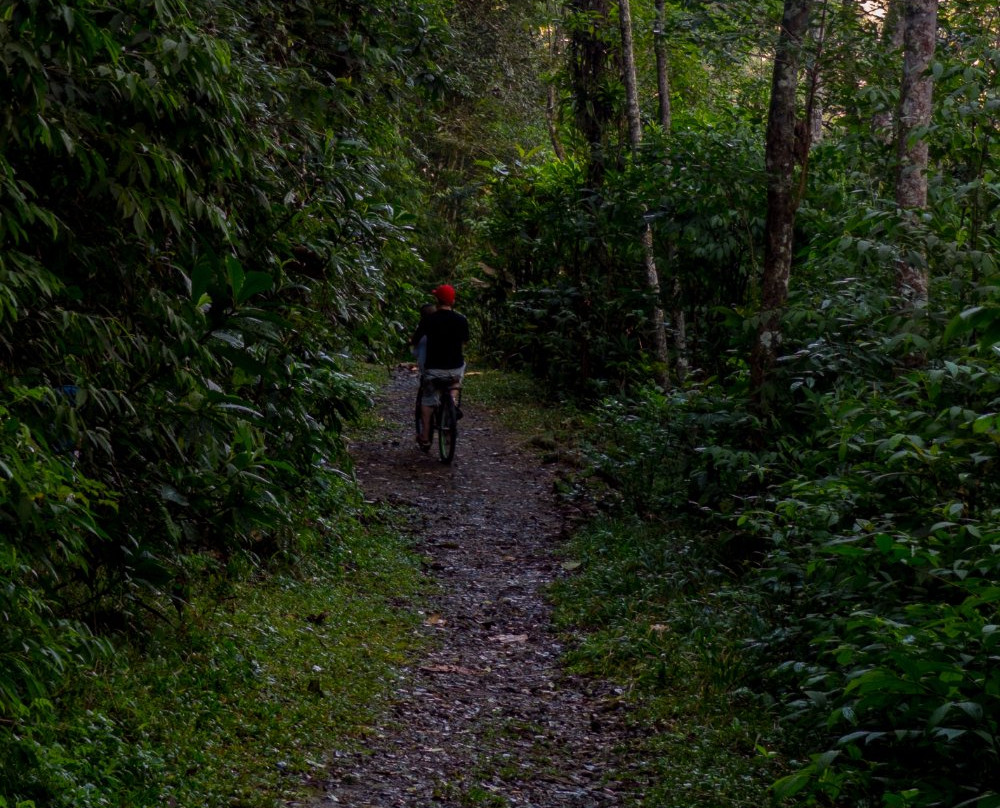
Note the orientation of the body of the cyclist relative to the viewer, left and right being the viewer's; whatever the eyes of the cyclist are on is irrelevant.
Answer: facing away from the viewer

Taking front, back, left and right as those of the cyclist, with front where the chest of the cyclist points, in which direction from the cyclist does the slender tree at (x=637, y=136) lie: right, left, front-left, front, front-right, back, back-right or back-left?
front-right

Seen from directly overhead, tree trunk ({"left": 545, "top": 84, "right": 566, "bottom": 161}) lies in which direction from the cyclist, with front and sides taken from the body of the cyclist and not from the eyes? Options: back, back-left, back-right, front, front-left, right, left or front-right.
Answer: front

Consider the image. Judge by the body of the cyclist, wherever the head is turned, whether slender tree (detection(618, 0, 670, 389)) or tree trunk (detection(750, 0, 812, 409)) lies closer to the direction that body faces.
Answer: the slender tree

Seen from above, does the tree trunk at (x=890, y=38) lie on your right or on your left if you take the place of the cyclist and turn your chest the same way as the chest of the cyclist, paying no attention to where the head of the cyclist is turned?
on your right

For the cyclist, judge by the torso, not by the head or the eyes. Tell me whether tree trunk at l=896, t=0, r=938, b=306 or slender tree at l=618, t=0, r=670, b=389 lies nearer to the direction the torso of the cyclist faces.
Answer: the slender tree

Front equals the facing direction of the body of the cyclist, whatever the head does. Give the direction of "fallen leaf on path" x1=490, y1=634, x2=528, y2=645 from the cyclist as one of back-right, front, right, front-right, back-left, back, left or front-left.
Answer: back

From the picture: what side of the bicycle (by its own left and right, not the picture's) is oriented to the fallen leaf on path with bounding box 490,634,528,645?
back

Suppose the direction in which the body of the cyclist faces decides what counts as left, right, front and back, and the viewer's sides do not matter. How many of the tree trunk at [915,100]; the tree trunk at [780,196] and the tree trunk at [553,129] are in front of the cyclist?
1

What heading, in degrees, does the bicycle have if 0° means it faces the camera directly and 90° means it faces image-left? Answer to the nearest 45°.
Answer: approximately 180°
